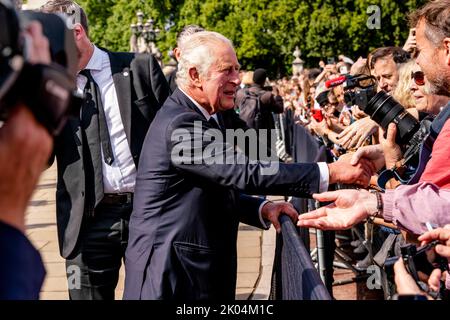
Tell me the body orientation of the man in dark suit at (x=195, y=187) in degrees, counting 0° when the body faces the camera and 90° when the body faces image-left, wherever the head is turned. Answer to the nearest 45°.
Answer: approximately 270°

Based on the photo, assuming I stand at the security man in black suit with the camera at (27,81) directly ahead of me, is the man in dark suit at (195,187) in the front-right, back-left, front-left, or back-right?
front-left

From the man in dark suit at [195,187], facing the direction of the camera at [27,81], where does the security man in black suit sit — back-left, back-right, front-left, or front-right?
back-right
